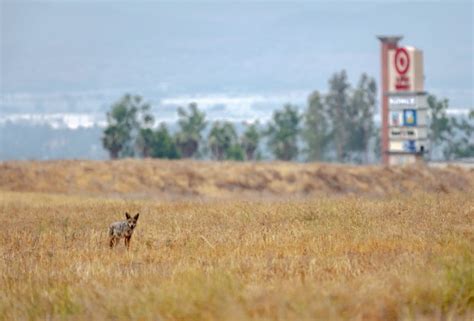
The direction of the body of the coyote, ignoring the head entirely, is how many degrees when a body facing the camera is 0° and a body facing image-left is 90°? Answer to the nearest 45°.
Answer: approximately 315°
